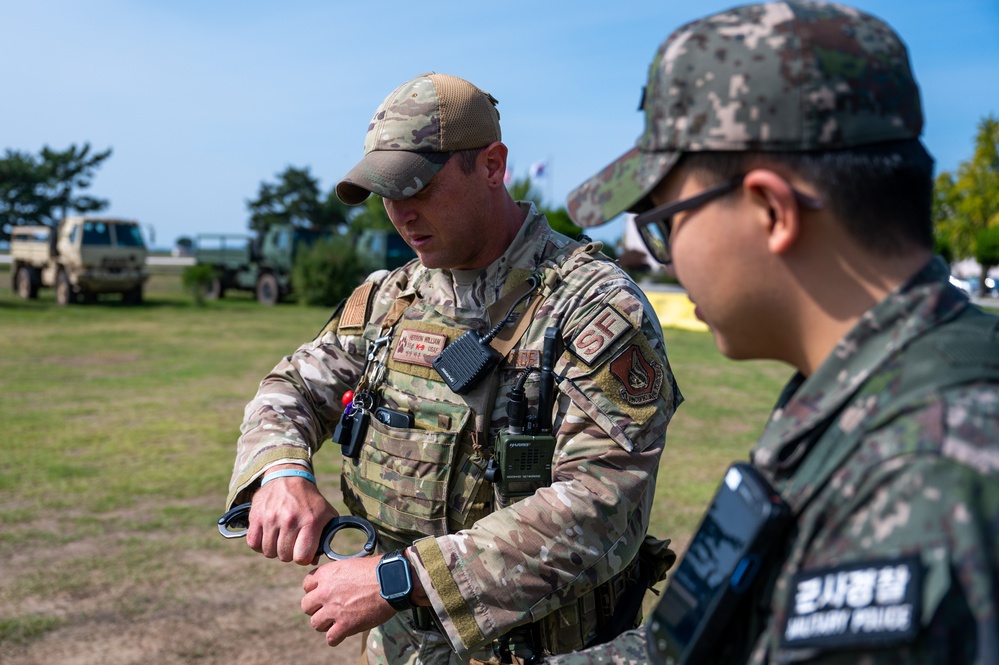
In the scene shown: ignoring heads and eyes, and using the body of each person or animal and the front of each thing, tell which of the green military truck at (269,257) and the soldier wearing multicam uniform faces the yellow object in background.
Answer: the green military truck

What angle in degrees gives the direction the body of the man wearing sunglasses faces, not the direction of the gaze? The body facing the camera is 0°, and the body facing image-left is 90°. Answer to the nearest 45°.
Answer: approximately 90°

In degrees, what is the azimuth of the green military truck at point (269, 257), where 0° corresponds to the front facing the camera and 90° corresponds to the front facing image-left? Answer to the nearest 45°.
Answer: approximately 315°

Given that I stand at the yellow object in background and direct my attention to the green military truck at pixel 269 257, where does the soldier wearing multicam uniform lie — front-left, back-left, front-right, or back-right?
back-left

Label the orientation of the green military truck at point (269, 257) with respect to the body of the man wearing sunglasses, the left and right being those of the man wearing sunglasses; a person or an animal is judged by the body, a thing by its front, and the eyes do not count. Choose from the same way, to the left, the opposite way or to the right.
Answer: the opposite way

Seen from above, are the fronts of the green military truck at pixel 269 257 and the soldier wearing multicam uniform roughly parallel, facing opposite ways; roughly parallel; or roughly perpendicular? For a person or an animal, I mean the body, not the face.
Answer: roughly perpendicular

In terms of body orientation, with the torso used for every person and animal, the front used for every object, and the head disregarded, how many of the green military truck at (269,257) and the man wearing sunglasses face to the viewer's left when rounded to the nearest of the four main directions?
1

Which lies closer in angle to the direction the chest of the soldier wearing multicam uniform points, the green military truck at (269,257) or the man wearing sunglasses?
the man wearing sunglasses

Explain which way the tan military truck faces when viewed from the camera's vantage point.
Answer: facing the viewer and to the right of the viewer

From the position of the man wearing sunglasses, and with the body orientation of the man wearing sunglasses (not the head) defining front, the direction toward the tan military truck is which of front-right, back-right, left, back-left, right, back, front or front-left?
front-right

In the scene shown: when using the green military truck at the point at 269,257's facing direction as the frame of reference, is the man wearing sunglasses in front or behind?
in front

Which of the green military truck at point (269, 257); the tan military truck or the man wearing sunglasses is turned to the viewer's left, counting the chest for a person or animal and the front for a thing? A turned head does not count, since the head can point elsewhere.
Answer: the man wearing sunglasses

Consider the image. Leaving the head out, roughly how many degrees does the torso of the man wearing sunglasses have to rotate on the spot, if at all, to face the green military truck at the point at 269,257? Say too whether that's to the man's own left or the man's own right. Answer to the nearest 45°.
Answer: approximately 45° to the man's own right

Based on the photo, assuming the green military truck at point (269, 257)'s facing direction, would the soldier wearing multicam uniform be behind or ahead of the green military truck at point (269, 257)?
ahead

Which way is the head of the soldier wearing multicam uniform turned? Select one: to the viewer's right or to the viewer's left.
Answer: to the viewer's left
